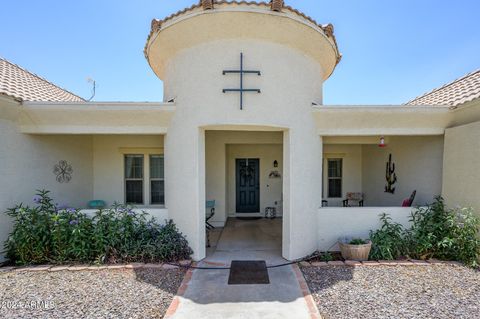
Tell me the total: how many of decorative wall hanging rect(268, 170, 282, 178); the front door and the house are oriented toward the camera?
3

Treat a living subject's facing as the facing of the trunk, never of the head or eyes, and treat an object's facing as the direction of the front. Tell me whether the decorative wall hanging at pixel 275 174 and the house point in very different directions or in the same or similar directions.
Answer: same or similar directions

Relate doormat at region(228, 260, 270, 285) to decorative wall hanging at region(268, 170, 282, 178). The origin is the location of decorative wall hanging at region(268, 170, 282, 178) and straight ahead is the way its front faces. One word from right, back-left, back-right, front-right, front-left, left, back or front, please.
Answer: front

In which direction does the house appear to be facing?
toward the camera

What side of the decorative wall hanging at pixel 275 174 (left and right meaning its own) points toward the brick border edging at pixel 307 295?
front

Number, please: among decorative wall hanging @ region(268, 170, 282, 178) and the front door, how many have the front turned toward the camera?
2

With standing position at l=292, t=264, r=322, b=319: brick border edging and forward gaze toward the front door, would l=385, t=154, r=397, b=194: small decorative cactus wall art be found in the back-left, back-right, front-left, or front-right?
front-right

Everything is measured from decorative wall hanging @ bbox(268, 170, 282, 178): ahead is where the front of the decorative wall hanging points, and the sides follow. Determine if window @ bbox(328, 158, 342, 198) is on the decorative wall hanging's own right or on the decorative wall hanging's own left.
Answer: on the decorative wall hanging's own left

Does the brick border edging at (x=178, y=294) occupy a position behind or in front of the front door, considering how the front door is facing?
in front

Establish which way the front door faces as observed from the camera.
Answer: facing the viewer

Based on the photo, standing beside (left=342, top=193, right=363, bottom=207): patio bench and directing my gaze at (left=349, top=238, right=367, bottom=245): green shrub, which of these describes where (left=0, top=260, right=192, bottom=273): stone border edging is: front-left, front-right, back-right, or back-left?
front-right
